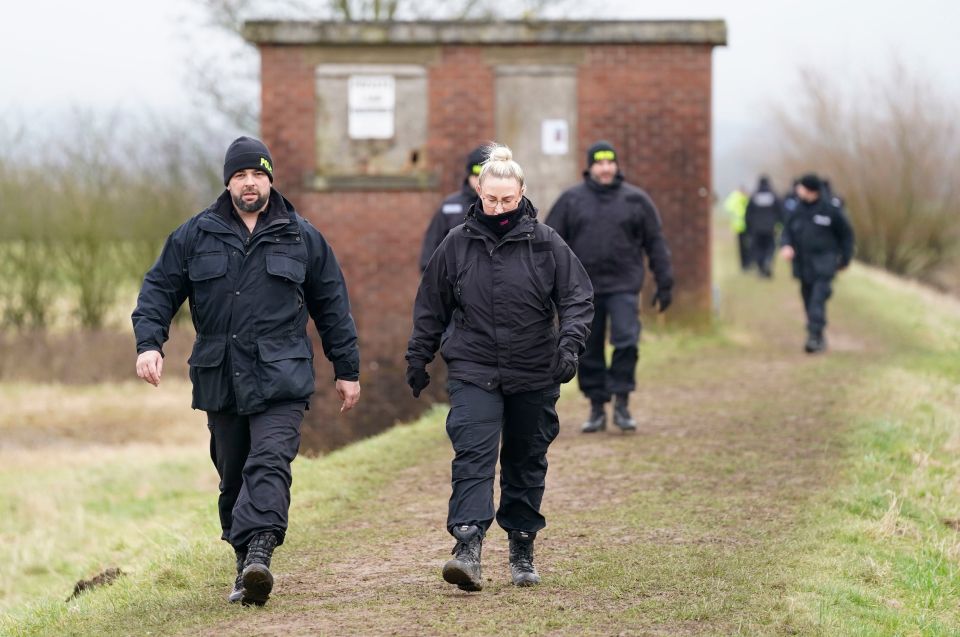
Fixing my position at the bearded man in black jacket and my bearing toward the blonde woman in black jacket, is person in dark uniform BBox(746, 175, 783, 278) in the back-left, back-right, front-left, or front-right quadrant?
front-left

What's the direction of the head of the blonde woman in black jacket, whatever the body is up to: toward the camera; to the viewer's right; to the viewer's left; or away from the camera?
toward the camera

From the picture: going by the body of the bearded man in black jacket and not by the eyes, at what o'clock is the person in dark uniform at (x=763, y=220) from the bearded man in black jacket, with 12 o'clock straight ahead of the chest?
The person in dark uniform is roughly at 7 o'clock from the bearded man in black jacket.

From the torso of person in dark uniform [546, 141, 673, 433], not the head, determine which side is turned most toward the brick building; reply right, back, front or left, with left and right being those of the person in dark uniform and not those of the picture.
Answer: back

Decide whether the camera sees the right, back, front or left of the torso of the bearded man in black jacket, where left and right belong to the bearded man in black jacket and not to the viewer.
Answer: front

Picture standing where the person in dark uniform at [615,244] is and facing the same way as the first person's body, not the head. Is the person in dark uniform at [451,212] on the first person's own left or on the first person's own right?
on the first person's own right

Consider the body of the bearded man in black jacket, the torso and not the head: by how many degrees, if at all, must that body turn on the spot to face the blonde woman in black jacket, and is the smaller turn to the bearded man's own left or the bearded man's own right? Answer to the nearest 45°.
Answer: approximately 90° to the bearded man's own left

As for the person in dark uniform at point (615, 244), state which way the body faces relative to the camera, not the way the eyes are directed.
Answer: toward the camera

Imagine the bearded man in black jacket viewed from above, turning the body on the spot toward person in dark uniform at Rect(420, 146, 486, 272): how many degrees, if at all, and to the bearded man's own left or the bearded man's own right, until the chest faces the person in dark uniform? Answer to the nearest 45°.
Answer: approximately 180°

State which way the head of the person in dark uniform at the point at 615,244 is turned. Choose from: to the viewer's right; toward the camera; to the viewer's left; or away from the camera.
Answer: toward the camera

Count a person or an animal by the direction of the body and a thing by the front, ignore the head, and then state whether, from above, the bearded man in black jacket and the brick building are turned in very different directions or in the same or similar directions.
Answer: same or similar directions

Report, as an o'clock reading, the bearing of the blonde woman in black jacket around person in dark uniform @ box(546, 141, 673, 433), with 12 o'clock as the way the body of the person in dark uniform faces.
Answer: The blonde woman in black jacket is roughly at 12 o'clock from the person in dark uniform.

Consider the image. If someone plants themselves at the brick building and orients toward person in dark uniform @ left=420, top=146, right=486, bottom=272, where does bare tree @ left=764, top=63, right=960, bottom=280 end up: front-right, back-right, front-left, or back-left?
back-left

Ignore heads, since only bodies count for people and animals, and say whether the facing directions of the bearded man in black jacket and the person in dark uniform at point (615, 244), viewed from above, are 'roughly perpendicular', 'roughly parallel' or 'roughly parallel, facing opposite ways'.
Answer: roughly parallel

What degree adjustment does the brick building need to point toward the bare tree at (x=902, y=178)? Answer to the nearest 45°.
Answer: approximately 135° to its left
